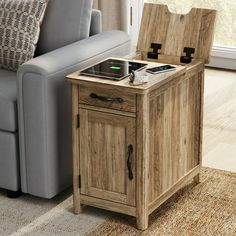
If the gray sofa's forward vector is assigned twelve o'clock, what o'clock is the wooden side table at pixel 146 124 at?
The wooden side table is roughly at 8 o'clock from the gray sofa.

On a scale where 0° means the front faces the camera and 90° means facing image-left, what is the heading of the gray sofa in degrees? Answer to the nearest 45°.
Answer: approximately 45°
